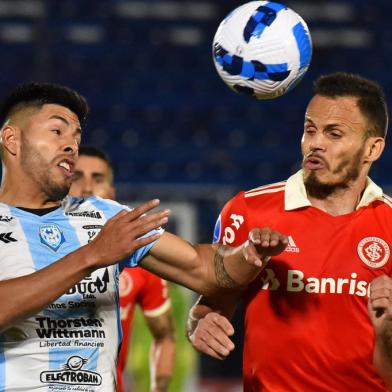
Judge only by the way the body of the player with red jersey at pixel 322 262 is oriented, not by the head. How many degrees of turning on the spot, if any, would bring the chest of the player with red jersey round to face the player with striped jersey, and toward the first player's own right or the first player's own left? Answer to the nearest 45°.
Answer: approximately 45° to the first player's own right

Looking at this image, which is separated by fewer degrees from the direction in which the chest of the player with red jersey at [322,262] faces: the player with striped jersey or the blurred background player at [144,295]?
the player with striped jersey

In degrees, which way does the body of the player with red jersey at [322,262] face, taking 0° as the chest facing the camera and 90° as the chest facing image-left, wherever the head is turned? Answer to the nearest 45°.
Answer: approximately 0°

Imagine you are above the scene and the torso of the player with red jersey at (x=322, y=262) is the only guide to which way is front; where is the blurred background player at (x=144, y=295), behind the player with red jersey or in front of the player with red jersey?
behind
